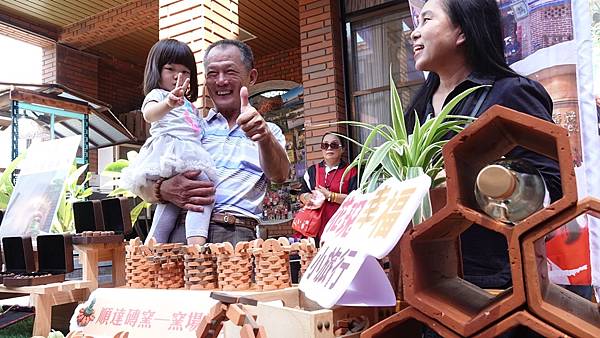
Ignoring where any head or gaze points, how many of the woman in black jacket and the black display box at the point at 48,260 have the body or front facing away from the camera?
0

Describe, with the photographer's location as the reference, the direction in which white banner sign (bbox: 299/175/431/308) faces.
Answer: facing the viewer and to the left of the viewer

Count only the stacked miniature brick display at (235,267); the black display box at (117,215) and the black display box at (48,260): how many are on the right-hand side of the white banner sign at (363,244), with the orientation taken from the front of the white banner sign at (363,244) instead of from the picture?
3

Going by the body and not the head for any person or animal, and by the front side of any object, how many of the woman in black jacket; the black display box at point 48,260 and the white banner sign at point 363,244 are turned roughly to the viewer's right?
0

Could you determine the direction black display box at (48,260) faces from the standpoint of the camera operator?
facing the viewer

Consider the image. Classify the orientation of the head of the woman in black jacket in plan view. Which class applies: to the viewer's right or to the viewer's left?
to the viewer's left

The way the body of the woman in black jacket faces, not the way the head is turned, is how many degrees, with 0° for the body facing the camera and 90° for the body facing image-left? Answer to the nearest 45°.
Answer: approximately 45°

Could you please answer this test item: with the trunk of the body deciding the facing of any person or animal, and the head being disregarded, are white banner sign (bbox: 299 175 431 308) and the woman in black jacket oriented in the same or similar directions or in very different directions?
same or similar directions

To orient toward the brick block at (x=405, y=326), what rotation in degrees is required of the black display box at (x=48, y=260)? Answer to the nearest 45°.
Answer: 0° — it already faces it

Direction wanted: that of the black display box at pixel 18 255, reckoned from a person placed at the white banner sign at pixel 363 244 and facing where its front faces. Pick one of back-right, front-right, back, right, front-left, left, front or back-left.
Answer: right

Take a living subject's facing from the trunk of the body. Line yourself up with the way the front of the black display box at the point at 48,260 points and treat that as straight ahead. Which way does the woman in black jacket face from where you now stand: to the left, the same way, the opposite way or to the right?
to the right

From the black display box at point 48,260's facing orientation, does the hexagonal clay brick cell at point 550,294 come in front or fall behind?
in front

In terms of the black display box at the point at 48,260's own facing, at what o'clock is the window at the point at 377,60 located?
The window is roughly at 8 o'clock from the black display box.

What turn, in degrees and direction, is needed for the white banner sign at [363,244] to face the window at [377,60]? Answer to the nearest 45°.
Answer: approximately 135° to its right
